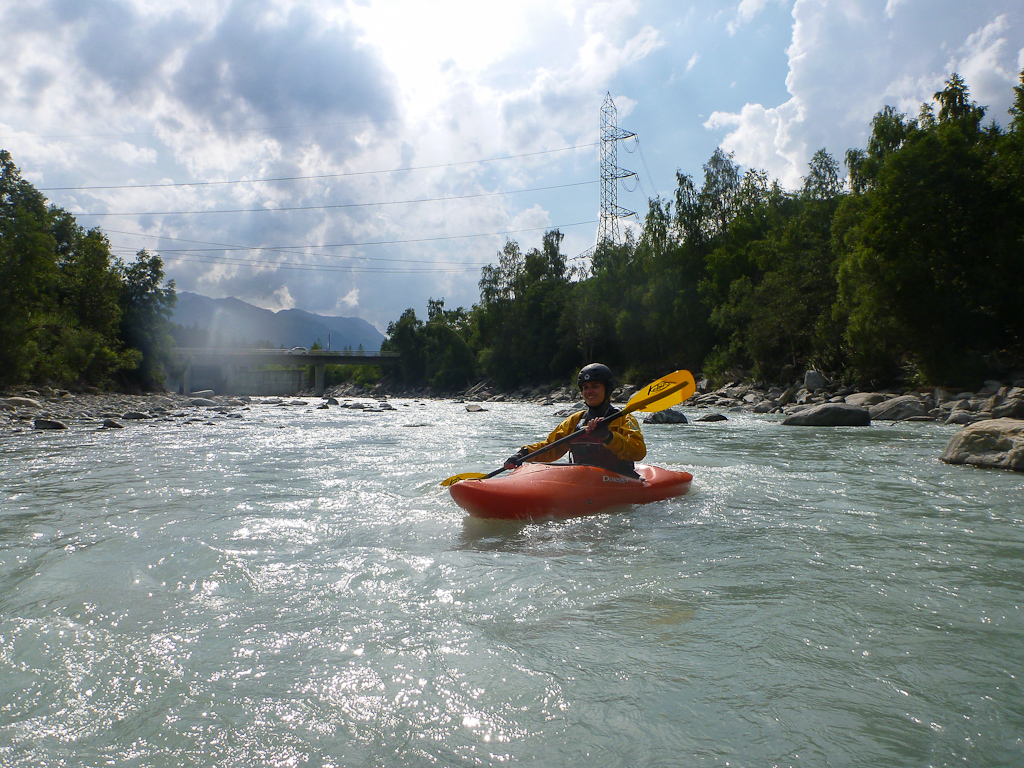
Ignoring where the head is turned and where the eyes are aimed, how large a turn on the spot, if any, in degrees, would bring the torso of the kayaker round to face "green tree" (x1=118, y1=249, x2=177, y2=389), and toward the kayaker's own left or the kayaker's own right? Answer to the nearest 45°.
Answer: approximately 90° to the kayaker's own right

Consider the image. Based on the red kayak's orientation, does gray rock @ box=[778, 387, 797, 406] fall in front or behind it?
behind

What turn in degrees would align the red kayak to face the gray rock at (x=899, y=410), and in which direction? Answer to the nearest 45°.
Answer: approximately 180°

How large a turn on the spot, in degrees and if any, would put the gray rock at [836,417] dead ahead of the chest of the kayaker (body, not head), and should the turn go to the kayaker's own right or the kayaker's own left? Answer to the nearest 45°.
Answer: approximately 180°

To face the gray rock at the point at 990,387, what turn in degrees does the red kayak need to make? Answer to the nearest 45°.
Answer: approximately 180°

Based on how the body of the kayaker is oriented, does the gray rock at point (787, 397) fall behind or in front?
behind

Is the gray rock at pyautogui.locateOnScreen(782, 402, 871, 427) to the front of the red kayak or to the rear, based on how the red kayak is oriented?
to the rear

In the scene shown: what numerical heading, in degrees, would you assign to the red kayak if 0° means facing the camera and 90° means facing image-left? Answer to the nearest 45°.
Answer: approximately 45°

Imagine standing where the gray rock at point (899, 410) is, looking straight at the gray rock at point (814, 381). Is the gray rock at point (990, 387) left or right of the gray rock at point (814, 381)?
right

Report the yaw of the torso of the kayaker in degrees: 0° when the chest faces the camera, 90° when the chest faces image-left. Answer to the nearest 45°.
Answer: approximately 45°
